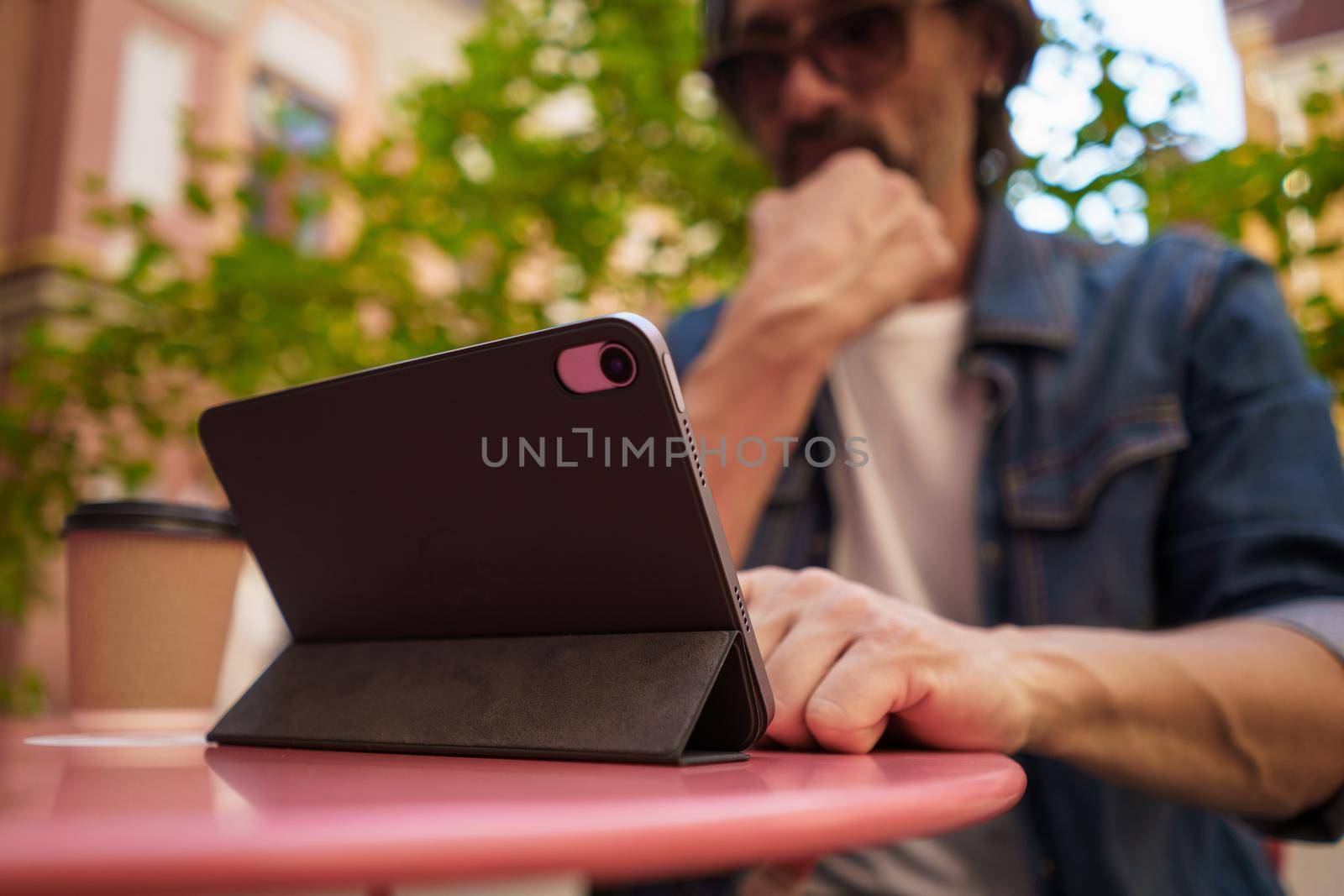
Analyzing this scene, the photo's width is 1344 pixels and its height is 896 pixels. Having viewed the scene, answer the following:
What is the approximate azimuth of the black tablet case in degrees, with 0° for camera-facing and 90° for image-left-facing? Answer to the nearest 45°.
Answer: approximately 225°

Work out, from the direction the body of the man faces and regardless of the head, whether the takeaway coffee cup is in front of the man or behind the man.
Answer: in front

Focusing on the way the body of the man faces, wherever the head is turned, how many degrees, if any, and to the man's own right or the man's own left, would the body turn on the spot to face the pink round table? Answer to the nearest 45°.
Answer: approximately 45° to the man's own left

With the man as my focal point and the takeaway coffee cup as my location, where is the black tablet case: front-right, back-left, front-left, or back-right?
front-right

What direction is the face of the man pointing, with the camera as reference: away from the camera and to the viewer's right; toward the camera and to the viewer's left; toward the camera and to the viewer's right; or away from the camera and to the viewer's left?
toward the camera and to the viewer's left

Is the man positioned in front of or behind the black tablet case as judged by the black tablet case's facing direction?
in front

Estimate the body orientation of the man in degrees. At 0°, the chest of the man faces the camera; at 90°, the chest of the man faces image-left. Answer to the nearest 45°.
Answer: approximately 45°
